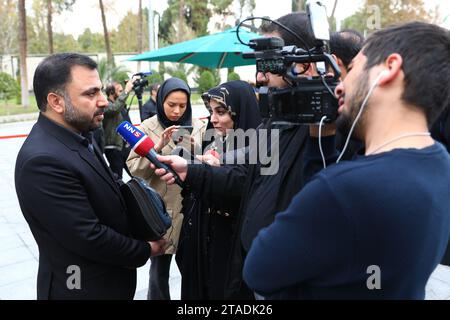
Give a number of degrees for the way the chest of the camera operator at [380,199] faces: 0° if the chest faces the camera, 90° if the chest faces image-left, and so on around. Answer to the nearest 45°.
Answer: approximately 135°

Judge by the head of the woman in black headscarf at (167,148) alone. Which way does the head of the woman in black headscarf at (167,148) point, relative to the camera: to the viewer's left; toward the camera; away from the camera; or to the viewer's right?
toward the camera

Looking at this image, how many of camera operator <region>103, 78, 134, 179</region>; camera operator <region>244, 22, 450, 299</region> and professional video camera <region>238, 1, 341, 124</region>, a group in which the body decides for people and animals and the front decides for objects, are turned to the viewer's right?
1

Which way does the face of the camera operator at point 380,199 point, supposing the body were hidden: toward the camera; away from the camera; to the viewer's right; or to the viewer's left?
to the viewer's left

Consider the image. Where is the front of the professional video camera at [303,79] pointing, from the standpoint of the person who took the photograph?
facing to the left of the viewer

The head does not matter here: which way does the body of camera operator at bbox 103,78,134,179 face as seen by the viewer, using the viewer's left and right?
facing to the right of the viewer

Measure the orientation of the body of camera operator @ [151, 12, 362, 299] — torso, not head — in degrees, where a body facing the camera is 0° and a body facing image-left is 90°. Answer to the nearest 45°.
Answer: approximately 90°

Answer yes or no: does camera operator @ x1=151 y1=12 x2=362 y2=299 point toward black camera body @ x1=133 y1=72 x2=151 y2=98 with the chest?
no

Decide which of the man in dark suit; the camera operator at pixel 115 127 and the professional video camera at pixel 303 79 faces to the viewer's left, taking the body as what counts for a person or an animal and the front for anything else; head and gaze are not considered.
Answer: the professional video camera

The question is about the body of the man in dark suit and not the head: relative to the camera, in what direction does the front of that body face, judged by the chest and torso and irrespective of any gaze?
to the viewer's right

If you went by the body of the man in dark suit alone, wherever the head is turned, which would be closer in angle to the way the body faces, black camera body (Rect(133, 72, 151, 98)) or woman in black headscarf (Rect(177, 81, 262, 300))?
the woman in black headscarf

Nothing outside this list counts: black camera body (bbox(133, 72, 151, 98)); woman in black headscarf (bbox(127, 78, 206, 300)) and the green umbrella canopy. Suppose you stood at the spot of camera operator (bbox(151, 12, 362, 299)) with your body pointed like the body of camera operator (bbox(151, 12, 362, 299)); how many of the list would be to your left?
0

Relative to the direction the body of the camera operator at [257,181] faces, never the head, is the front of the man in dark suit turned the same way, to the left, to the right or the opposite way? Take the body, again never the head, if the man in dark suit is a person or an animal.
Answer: the opposite way
